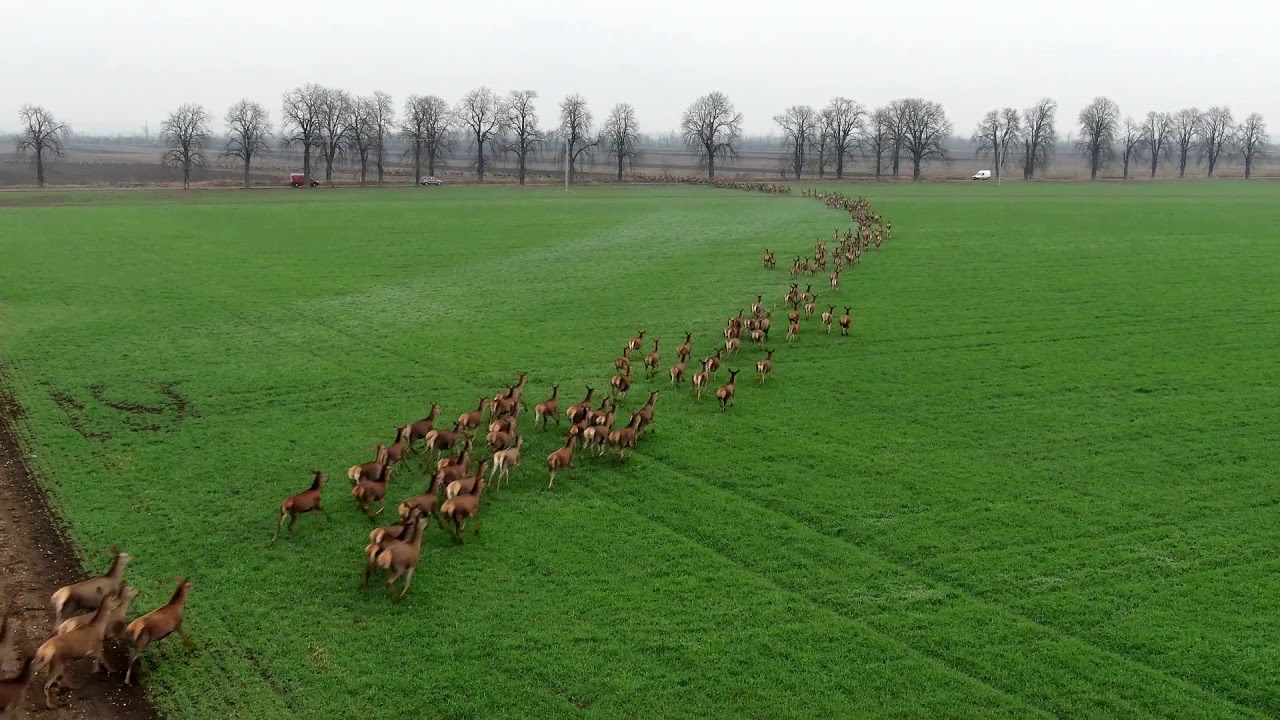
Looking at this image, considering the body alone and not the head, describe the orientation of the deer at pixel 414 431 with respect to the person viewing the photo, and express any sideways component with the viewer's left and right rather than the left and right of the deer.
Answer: facing away from the viewer and to the right of the viewer

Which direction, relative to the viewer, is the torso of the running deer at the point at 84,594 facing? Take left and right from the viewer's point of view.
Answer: facing away from the viewer and to the right of the viewer

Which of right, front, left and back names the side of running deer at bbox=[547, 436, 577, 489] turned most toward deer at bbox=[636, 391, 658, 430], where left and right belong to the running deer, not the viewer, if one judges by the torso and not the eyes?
front

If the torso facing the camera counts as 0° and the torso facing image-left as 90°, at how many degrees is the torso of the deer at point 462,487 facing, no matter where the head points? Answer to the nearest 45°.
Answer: approximately 225°

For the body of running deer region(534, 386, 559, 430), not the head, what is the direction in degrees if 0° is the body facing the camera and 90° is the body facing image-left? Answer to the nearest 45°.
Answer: approximately 225°

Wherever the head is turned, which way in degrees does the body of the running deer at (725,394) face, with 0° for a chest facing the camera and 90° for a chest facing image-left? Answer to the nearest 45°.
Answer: approximately 225°

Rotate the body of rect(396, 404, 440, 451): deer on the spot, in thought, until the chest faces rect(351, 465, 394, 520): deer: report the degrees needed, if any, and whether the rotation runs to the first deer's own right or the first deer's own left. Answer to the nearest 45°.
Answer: approximately 135° to the first deer's own right

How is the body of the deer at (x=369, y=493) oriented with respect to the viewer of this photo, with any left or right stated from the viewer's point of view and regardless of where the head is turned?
facing away from the viewer and to the right of the viewer
